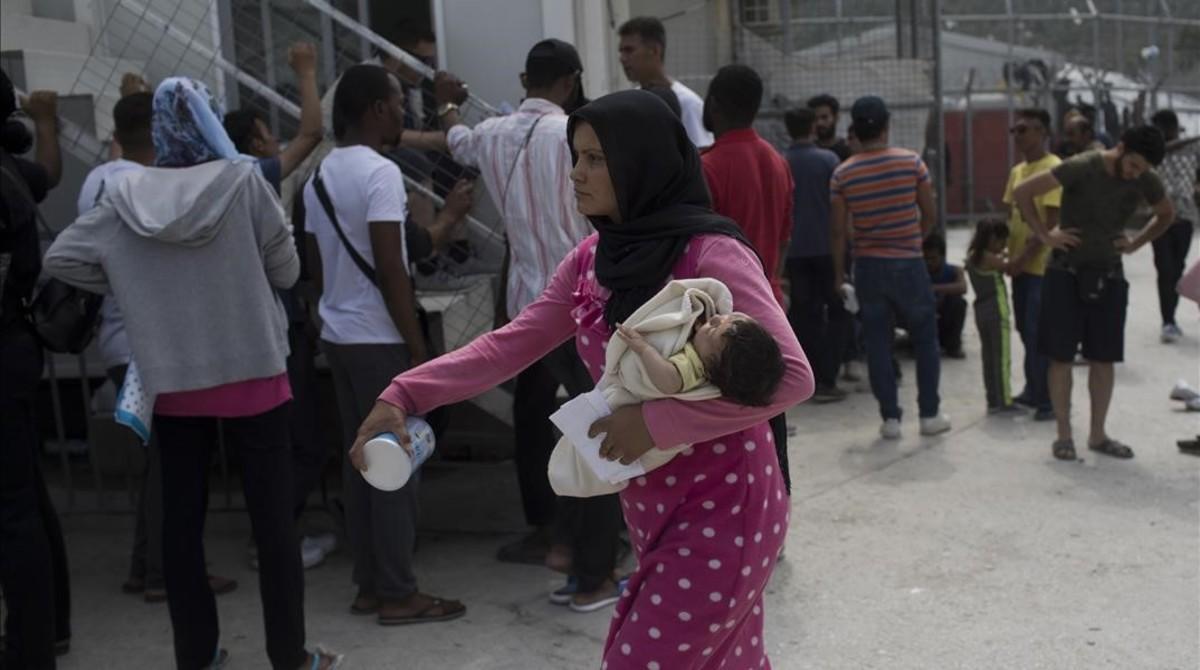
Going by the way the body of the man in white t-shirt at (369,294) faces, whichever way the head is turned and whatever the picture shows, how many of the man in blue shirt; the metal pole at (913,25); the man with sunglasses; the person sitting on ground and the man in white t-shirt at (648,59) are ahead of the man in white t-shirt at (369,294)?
5

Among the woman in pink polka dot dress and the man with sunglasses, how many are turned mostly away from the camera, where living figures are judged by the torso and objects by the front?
0

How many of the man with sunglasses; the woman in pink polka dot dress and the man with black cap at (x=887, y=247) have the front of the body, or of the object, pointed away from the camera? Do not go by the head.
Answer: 1

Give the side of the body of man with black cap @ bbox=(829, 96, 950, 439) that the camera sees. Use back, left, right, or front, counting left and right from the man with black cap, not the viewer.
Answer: back

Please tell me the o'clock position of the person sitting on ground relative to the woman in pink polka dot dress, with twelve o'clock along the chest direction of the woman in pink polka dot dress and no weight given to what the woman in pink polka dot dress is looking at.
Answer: The person sitting on ground is roughly at 5 o'clock from the woman in pink polka dot dress.

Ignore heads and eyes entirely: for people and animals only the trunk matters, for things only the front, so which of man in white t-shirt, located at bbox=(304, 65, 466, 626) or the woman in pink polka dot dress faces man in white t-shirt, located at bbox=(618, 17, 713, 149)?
man in white t-shirt, located at bbox=(304, 65, 466, 626)

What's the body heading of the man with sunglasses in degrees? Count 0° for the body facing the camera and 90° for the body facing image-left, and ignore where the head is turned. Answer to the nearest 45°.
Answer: approximately 45°

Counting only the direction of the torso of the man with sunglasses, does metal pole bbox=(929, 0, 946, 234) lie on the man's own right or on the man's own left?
on the man's own right

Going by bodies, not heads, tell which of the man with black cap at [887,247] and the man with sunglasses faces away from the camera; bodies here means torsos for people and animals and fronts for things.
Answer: the man with black cap

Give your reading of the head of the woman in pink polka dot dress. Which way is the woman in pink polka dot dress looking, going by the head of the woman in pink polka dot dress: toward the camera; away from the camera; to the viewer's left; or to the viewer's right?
to the viewer's left

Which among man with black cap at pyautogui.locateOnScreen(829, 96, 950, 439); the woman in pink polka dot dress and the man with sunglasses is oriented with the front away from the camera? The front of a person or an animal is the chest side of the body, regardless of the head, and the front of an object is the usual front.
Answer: the man with black cap

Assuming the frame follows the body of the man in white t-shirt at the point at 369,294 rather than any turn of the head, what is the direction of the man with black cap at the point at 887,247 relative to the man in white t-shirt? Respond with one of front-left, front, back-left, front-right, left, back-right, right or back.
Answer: front

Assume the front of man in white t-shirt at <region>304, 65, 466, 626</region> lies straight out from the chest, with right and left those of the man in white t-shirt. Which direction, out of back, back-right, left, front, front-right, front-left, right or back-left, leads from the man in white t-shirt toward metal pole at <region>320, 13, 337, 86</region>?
front-left

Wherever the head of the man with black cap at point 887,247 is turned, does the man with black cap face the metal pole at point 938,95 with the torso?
yes

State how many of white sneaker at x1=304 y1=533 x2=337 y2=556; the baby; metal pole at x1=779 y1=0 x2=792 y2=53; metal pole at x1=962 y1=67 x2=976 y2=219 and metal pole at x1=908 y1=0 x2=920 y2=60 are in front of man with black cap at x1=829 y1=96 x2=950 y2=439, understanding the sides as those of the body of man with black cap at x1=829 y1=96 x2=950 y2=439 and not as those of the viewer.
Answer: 3

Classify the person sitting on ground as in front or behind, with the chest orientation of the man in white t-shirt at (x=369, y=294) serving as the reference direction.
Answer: in front
